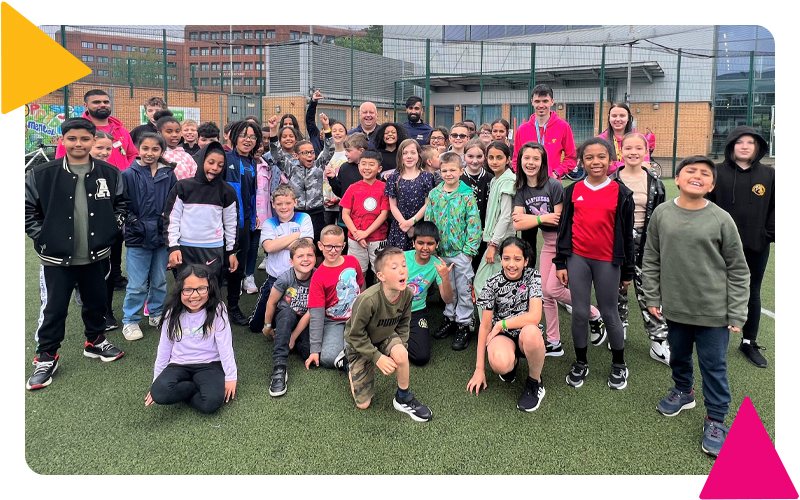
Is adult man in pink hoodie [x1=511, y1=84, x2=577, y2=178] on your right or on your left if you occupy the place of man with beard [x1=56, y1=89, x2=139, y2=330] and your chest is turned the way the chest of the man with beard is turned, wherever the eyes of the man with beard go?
on your left

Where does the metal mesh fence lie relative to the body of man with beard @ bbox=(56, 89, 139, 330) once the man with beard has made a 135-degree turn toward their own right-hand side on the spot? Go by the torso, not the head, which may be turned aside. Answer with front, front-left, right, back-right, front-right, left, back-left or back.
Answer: right

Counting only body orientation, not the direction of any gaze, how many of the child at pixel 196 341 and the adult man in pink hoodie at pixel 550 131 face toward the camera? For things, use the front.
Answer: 2

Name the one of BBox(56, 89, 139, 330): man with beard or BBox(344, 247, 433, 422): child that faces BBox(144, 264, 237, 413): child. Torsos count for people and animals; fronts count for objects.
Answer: the man with beard
